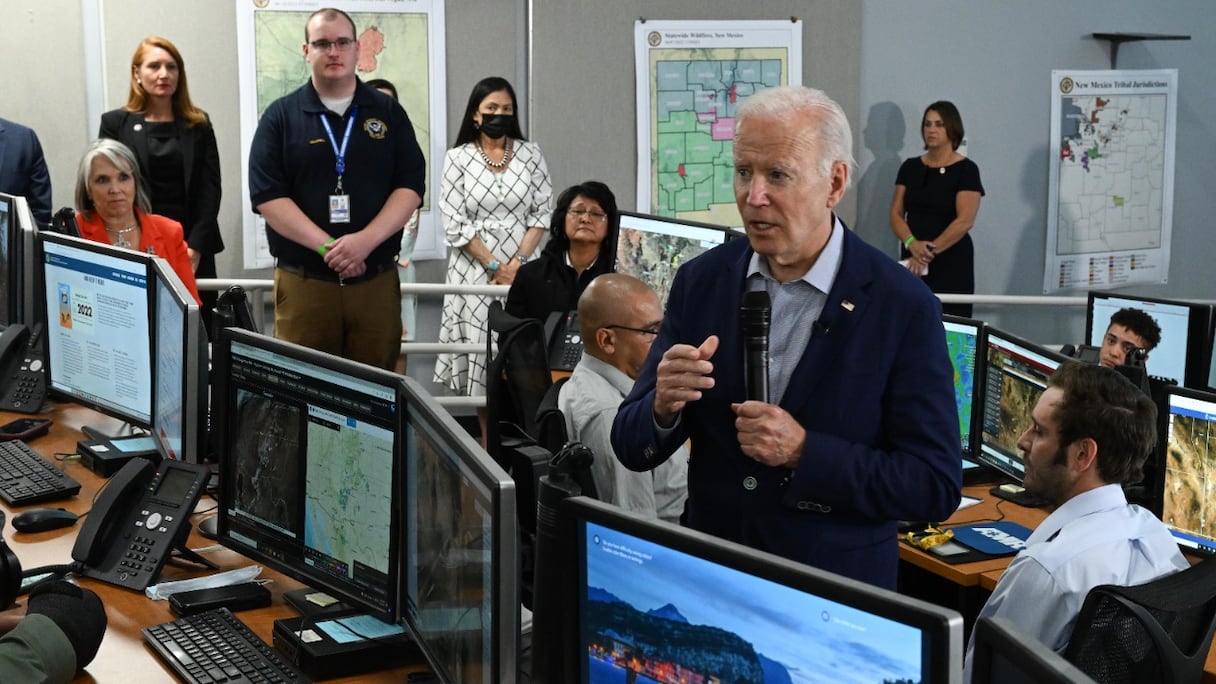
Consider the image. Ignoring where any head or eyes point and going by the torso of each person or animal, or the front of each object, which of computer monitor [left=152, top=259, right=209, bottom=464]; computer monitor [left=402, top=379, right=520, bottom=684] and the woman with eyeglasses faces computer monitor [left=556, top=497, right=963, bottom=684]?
the woman with eyeglasses

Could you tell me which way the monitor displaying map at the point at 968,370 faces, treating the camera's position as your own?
facing the viewer and to the left of the viewer

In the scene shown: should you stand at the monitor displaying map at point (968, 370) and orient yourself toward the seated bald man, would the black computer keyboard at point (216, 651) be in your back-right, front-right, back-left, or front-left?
front-left

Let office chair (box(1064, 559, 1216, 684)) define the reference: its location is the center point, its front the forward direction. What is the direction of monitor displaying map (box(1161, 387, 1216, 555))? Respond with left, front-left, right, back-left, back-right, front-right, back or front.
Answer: front-right

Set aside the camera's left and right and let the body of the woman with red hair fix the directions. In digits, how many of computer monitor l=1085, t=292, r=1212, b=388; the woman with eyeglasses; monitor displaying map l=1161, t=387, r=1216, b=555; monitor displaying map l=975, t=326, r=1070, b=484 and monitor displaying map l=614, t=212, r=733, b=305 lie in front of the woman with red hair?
5

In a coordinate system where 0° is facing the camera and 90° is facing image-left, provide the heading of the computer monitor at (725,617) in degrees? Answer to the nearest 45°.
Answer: approximately 45°

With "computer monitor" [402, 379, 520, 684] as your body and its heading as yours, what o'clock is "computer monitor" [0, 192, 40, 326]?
"computer monitor" [0, 192, 40, 326] is roughly at 2 o'clock from "computer monitor" [402, 379, 520, 684].

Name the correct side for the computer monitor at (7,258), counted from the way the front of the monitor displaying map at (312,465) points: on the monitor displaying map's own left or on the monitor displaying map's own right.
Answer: on the monitor displaying map's own right

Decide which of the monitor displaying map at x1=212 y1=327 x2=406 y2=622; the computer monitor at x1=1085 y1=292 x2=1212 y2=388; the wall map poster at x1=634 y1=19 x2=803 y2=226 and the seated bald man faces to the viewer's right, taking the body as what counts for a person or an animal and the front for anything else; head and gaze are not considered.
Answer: the seated bald man

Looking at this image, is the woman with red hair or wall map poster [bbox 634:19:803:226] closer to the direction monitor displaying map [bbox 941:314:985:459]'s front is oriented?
the woman with red hair

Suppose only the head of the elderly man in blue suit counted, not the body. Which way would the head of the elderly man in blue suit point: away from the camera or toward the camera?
toward the camera

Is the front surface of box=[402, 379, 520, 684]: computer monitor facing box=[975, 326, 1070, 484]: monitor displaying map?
no

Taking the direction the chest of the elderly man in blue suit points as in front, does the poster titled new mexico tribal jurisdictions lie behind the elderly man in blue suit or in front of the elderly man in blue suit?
behind

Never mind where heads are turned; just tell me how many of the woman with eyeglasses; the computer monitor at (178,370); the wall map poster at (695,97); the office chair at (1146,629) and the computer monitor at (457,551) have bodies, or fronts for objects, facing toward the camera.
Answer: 2

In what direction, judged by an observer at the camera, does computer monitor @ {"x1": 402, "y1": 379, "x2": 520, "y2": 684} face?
facing to the left of the viewer

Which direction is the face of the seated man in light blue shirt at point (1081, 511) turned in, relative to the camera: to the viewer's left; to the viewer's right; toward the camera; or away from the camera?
to the viewer's left

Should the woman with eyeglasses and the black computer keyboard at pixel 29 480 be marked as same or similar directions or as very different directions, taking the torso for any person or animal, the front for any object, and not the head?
same or similar directions
